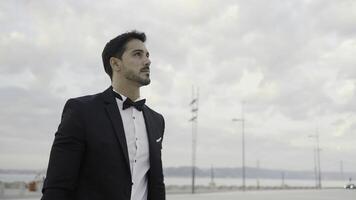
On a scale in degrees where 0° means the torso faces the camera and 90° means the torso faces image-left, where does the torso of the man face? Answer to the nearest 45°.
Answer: approximately 315°
